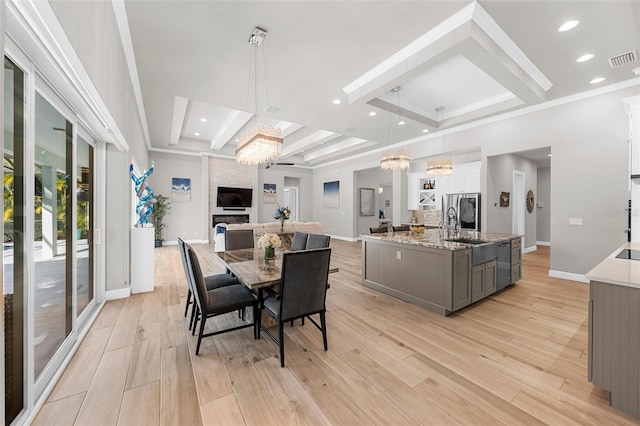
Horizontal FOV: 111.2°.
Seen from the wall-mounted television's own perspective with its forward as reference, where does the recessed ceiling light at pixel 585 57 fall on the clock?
The recessed ceiling light is roughly at 11 o'clock from the wall-mounted television.

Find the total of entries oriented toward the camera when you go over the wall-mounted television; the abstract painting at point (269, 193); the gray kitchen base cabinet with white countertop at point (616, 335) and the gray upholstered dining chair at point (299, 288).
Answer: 2

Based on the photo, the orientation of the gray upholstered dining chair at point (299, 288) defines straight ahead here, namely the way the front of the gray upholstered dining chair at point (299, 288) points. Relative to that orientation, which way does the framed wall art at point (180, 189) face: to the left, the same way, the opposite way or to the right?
the opposite way

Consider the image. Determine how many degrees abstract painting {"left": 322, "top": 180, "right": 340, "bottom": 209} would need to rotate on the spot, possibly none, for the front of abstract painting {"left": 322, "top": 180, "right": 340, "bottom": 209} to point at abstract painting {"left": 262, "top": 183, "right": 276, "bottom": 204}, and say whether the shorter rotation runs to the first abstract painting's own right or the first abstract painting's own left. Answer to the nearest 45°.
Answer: approximately 45° to the first abstract painting's own right

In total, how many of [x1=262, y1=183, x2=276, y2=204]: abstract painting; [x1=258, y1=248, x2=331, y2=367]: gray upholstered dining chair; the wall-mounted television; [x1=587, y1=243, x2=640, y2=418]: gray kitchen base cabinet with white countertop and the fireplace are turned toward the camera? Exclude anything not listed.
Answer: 3
